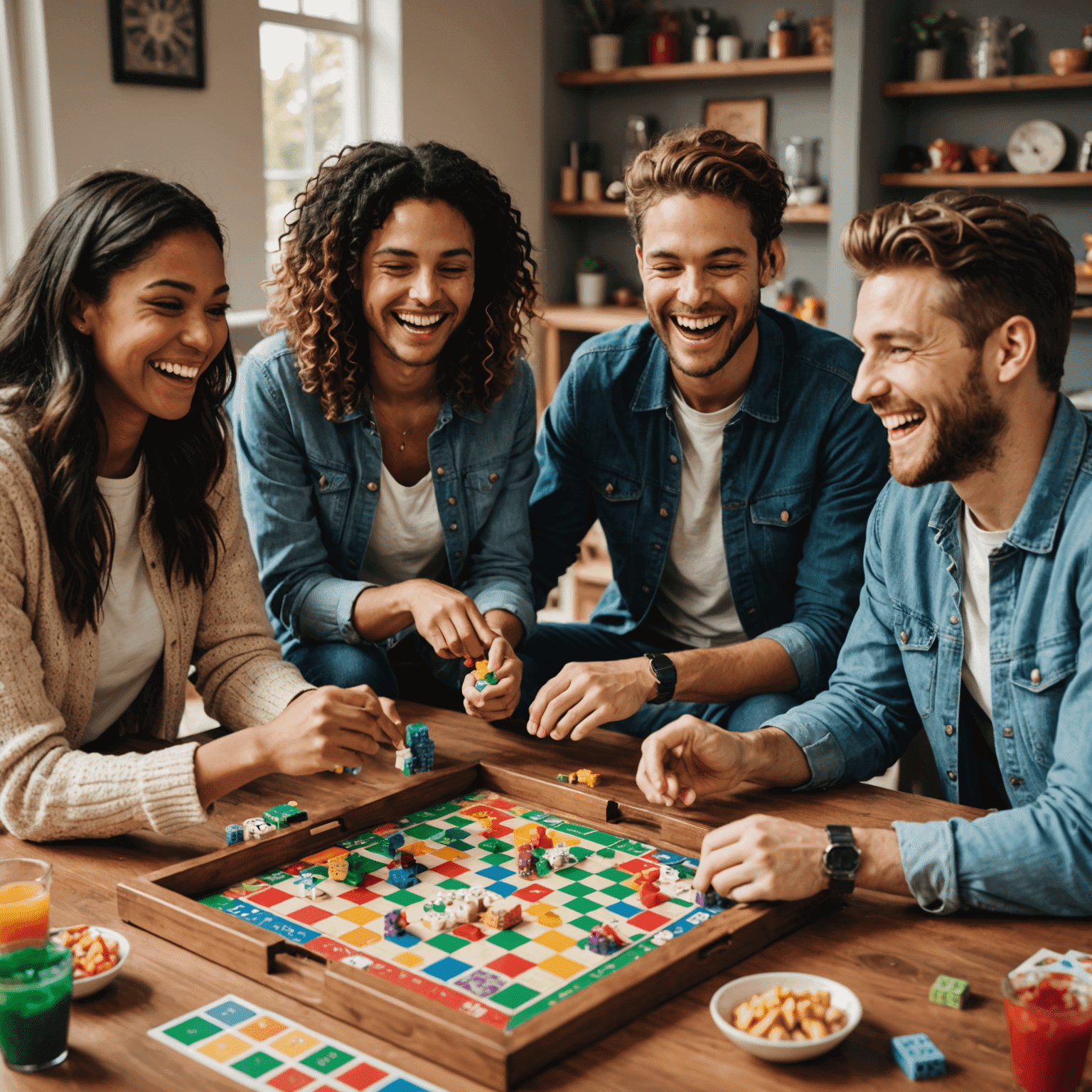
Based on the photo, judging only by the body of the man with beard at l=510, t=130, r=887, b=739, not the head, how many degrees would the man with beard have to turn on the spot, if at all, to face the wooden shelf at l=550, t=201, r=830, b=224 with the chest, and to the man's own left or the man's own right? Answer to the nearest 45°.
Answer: approximately 180°

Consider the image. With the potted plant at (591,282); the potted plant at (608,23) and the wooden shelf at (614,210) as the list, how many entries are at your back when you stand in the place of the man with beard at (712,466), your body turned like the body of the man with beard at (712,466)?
3

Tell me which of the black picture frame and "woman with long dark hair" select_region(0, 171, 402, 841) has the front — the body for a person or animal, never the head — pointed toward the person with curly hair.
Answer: the black picture frame

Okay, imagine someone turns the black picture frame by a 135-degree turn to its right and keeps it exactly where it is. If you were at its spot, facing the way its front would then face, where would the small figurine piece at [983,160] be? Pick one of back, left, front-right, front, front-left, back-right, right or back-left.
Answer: back-right

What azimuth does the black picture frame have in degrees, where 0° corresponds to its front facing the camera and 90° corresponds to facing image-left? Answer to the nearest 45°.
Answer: approximately 0°

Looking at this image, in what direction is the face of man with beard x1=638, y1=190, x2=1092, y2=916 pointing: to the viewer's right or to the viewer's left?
to the viewer's left

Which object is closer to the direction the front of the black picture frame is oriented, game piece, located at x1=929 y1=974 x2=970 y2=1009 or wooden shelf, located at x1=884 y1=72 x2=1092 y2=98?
the game piece

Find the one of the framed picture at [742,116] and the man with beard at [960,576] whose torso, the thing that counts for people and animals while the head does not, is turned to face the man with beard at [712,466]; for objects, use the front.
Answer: the framed picture

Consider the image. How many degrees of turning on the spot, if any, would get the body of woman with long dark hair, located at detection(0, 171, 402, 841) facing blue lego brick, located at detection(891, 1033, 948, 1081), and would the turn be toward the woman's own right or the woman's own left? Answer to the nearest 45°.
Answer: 0° — they already face it

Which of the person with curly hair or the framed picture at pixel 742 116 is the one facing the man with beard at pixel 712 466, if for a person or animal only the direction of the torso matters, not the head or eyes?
the framed picture

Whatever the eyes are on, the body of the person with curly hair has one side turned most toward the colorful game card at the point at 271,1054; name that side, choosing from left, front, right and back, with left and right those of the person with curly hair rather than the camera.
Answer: front

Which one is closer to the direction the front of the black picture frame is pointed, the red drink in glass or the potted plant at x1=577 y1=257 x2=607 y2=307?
the red drink in glass

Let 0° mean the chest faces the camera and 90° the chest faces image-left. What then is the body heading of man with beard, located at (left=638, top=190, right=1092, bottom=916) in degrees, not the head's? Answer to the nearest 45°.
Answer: approximately 45°

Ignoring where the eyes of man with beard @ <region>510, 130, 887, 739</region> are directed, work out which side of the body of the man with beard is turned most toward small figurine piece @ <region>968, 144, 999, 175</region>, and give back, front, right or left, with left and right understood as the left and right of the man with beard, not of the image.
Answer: back

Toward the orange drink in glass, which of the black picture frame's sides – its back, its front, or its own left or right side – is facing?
front
